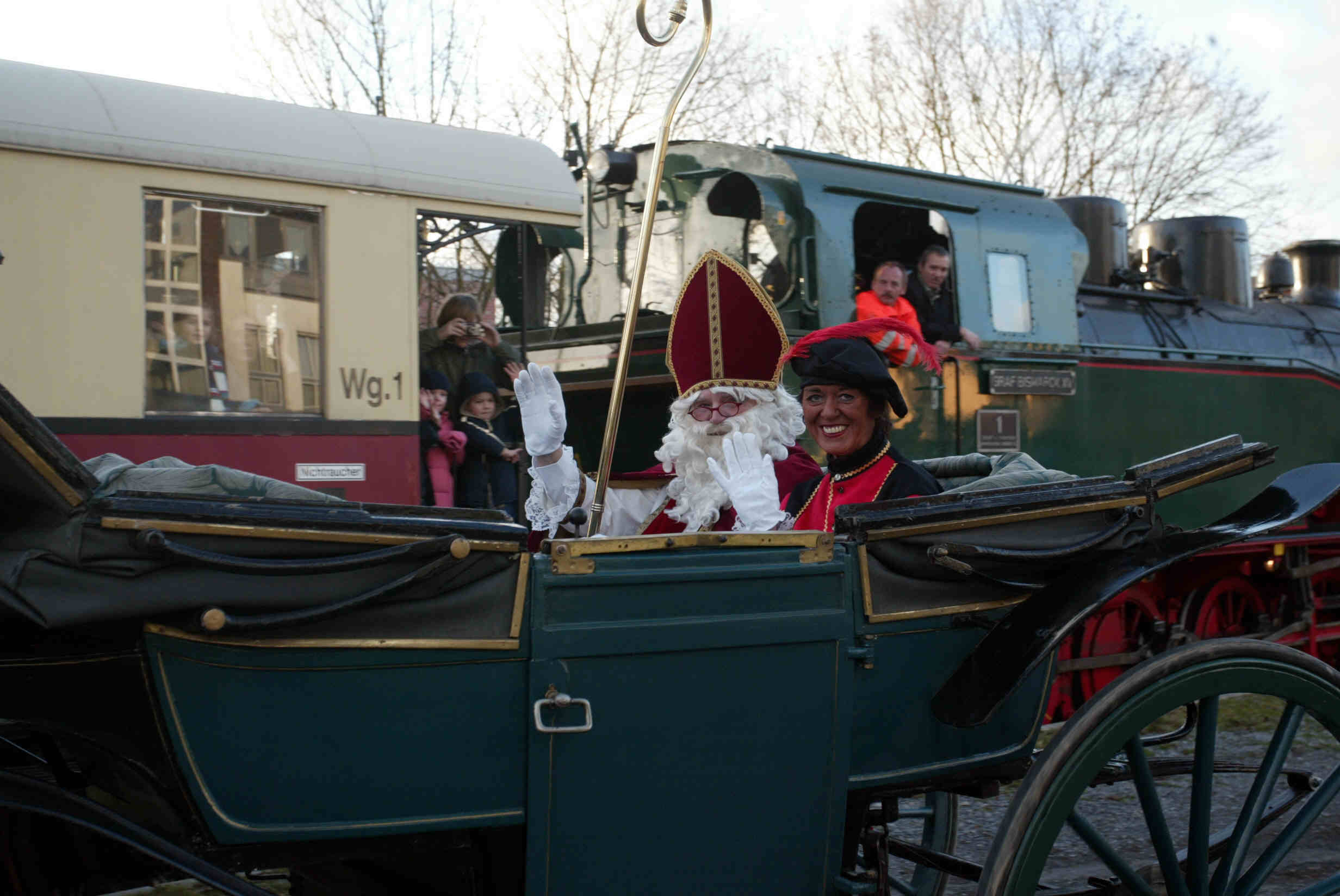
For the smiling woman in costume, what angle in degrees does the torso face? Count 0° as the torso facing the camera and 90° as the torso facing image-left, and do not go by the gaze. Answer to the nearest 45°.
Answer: approximately 45°

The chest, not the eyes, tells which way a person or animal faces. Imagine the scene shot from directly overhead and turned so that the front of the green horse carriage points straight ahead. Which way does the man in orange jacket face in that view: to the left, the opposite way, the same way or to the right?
to the left

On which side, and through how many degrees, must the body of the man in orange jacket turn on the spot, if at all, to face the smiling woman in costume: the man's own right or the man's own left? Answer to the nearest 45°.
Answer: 0° — they already face them

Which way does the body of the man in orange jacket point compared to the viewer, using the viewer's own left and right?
facing the viewer

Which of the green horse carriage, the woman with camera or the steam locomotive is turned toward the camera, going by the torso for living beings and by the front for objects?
the woman with camera

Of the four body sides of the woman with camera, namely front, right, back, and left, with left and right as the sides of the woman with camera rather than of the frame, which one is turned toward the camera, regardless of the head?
front

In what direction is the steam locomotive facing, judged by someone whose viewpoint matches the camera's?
facing away from the viewer and to the right of the viewer
